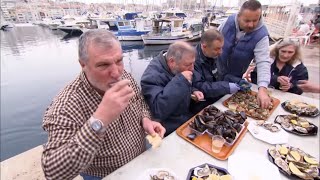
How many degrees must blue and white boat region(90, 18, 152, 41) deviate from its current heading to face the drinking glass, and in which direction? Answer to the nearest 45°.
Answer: approximately 90° to its right

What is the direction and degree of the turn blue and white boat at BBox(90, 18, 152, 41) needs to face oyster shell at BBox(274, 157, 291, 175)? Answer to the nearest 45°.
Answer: approximately 90° to its left

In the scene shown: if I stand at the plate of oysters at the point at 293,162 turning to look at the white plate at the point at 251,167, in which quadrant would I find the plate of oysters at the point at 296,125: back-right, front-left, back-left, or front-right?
back-right

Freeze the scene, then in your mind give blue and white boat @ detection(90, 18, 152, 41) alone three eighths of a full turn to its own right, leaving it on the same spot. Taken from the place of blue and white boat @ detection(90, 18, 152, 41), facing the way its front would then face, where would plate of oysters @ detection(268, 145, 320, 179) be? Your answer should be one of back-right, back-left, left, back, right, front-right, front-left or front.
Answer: back-right

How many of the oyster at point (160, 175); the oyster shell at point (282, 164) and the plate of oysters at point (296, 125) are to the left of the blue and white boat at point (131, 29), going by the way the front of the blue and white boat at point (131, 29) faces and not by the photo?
3

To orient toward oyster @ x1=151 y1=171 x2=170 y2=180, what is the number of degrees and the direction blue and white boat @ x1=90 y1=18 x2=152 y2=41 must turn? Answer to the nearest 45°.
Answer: approximately 90° to its right

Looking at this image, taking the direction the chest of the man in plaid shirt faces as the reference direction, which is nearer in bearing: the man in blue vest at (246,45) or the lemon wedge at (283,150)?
the lemon wedge

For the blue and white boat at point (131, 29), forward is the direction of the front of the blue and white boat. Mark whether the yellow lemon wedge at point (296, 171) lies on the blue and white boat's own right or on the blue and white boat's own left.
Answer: on the blue and white boat's own left

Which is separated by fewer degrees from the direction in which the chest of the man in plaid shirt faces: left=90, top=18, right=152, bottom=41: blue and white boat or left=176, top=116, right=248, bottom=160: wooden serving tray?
the wooden serving tray

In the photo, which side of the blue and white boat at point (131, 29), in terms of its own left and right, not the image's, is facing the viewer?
left

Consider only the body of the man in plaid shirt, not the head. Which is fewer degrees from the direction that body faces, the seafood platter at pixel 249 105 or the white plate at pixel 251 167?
the white plate

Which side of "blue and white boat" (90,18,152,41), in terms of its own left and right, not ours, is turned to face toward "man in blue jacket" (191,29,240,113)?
left

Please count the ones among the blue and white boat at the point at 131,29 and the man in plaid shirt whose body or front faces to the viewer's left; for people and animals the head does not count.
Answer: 1
